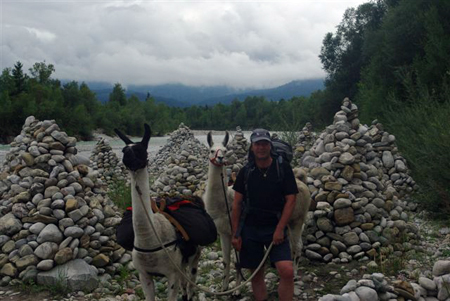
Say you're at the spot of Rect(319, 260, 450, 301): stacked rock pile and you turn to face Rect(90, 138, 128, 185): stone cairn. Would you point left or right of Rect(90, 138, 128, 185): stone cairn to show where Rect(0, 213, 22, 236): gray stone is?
left

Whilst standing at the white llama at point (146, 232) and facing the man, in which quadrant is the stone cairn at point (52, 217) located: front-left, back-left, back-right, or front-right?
back-left

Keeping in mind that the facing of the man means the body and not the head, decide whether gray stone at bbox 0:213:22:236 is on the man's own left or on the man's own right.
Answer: on the man's own right

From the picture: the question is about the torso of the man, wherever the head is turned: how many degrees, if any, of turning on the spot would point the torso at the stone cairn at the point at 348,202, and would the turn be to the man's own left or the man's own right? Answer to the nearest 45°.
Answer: approximately 135° to the man's own left

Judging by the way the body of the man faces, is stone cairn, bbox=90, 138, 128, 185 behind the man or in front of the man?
behind

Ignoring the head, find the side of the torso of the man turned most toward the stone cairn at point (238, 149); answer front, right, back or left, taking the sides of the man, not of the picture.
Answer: back

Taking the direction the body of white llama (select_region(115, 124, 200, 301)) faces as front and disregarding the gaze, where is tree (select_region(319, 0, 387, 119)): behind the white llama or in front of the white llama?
behind

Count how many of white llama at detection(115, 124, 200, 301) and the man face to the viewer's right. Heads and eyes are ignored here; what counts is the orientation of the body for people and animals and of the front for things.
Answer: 0

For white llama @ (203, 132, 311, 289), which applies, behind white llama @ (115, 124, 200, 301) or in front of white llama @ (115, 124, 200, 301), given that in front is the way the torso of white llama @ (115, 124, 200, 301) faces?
behind

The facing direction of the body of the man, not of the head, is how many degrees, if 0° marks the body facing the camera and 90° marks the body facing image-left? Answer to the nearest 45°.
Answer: approximately 0°

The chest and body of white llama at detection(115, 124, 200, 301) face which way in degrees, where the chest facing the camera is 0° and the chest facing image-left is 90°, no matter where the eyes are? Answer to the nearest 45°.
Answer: approximately 45°

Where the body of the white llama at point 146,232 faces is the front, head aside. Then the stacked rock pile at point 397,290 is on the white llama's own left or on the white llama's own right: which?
on the white llama's own left

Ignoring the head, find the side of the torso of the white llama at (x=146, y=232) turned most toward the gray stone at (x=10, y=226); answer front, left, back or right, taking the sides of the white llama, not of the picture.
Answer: right

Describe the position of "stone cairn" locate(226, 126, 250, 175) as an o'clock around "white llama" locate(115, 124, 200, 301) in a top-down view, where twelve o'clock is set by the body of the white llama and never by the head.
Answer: The stone cairn is roughly at 5 o'clock from the white llama.
